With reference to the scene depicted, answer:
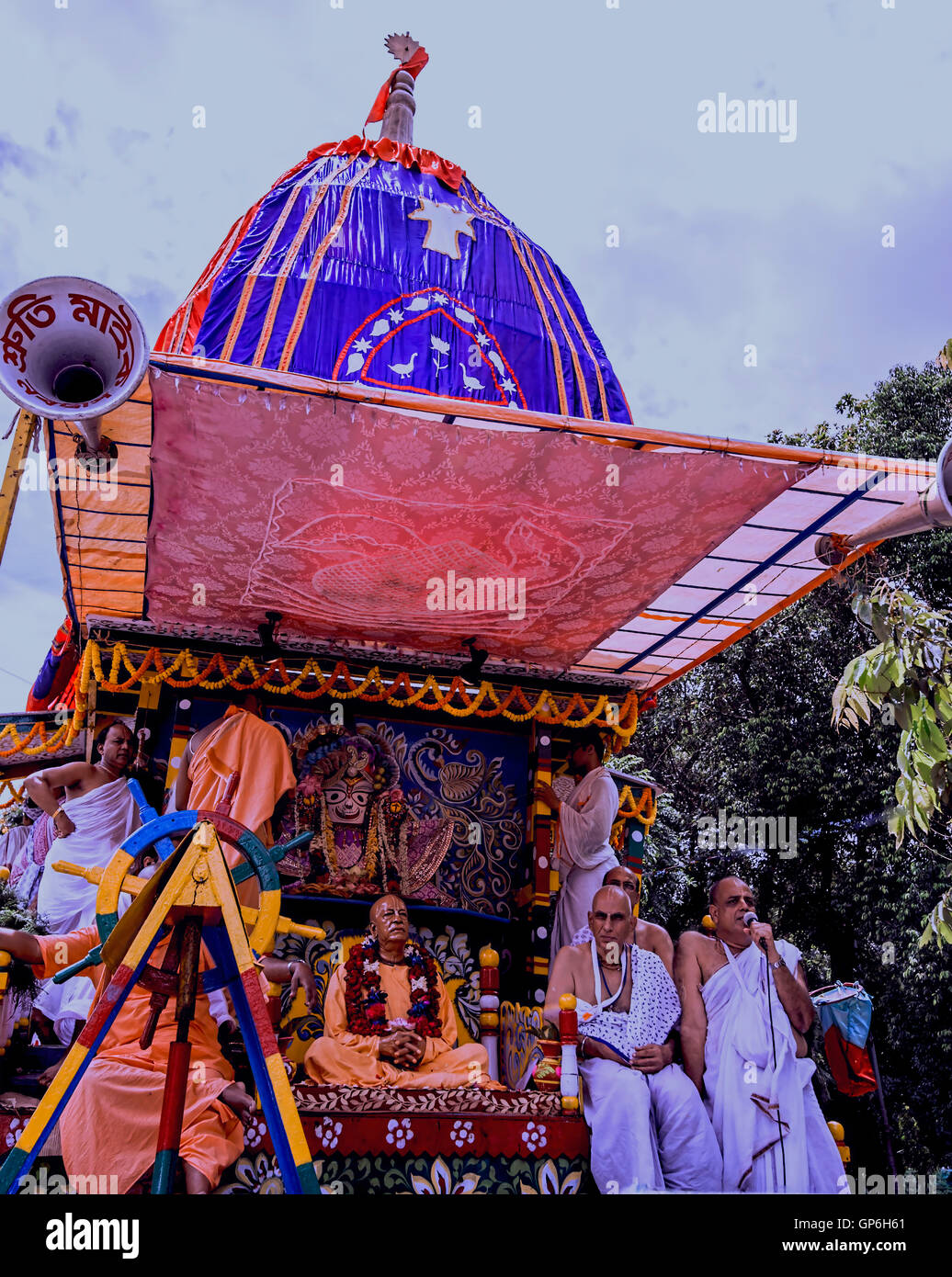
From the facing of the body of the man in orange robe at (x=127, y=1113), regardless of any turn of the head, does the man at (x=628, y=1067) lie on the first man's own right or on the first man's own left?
on the first man's own left

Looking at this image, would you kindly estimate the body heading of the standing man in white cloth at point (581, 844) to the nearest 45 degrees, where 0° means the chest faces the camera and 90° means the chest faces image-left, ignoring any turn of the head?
approximately 90°

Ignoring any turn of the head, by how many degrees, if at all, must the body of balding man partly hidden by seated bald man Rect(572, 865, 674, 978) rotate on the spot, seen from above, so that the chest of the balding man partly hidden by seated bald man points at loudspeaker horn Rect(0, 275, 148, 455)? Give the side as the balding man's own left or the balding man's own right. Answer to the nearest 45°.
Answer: approximately 45° to the balding man's own right

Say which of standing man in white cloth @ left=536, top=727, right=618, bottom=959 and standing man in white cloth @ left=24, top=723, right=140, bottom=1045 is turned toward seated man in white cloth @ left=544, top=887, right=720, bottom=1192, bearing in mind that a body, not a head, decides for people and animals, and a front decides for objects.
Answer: standing man in white cloth @ left=24, top=723, right=140, bottom=1045

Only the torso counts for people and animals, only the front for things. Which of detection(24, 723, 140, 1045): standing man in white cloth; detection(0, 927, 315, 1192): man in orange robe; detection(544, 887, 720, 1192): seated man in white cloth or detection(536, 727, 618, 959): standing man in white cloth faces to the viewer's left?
detection(536, 727, 618, 959): standing man in white cloth
